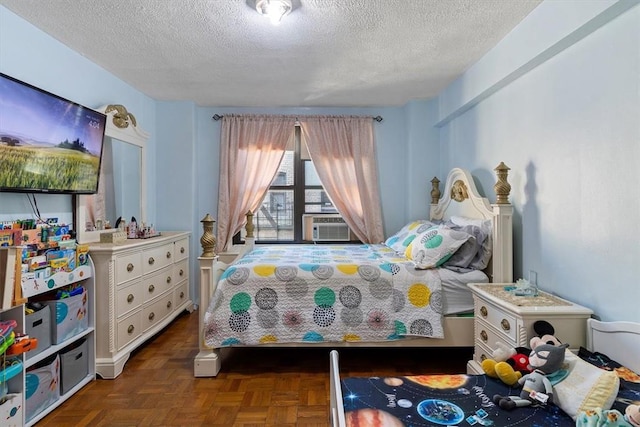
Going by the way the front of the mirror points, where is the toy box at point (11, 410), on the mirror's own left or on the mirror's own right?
on the mirror's own right

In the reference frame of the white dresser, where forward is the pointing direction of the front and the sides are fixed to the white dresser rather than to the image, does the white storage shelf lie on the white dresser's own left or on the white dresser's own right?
on the white dresser's own right

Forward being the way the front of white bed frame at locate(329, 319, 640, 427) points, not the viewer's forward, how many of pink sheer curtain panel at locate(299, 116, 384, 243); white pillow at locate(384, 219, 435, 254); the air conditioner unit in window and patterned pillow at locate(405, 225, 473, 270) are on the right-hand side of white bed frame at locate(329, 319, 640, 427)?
4

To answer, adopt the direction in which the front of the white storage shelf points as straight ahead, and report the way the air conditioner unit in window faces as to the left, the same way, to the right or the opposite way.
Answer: to the right

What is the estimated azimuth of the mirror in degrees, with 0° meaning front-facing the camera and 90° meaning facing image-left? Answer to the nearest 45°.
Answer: approximately 315°

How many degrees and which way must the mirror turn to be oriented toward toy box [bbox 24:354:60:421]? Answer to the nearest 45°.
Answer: approximately 45° to its right

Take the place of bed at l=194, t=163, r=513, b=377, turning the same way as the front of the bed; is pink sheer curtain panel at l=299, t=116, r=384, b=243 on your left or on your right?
on your right

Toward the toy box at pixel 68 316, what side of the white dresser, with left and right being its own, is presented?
right

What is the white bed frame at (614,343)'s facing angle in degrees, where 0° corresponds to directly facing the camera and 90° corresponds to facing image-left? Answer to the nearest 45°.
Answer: approximately 45°

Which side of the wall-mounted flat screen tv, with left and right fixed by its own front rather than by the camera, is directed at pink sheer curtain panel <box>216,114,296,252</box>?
left

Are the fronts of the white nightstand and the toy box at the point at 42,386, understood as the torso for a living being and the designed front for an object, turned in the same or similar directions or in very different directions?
very different directions

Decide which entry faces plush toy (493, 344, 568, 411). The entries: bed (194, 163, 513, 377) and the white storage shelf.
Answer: the white storage shelf
